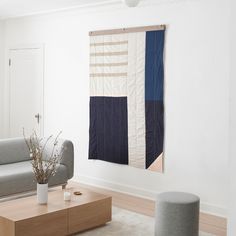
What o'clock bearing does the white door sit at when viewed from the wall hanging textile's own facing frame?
The white door is roughly at 3 o'clock from the wall hanging textile.

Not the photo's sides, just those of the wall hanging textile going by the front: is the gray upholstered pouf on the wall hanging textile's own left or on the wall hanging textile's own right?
on the wall hanging textile's own left

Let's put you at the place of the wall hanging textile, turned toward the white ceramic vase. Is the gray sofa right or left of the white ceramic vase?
right

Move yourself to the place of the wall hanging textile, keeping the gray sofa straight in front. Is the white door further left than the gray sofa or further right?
right

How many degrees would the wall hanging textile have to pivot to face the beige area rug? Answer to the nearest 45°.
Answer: approximately 45° to its left

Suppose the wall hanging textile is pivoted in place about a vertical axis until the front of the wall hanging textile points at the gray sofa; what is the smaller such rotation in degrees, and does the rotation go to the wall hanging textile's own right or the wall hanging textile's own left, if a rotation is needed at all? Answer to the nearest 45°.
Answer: approximately 45° to the wall hanging textile's own right

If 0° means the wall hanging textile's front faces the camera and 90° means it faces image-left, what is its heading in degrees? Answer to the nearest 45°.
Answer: approximately 45°
